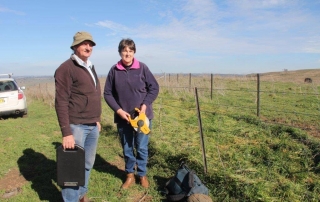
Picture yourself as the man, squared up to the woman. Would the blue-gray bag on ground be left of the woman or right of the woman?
right

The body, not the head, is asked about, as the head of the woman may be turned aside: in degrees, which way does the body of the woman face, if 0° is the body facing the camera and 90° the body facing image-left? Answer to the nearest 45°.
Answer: approximately 0°

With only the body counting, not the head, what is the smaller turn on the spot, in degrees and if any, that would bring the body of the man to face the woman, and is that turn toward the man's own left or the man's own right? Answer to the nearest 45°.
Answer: approximately 90° to the man's own left

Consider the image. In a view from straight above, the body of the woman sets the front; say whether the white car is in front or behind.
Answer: behind
